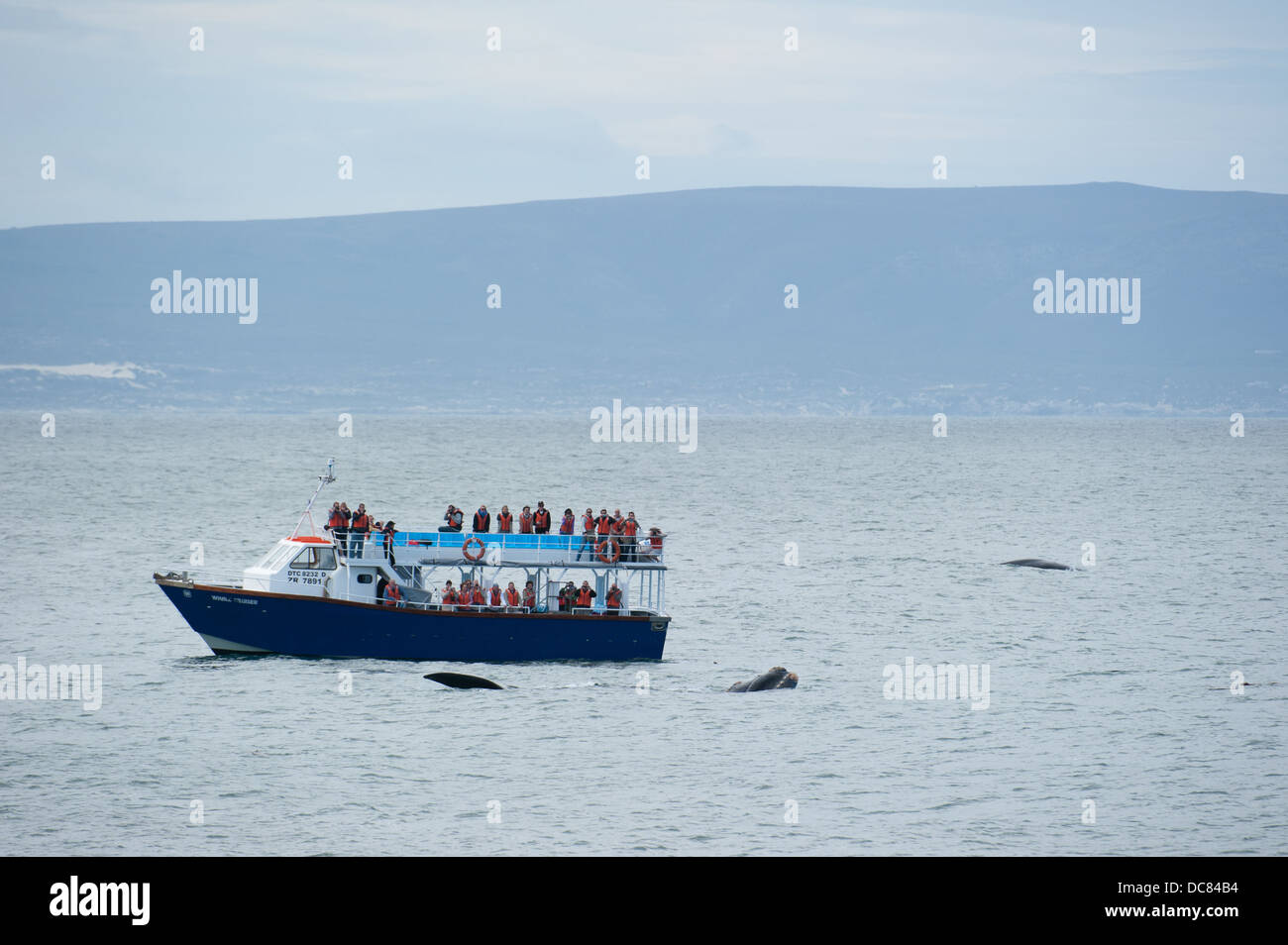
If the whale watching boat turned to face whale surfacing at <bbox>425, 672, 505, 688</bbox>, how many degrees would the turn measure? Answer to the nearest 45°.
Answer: approximately 135° to its left

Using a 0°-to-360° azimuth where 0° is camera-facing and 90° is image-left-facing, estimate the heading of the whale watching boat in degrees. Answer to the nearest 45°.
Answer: approximately 90°
